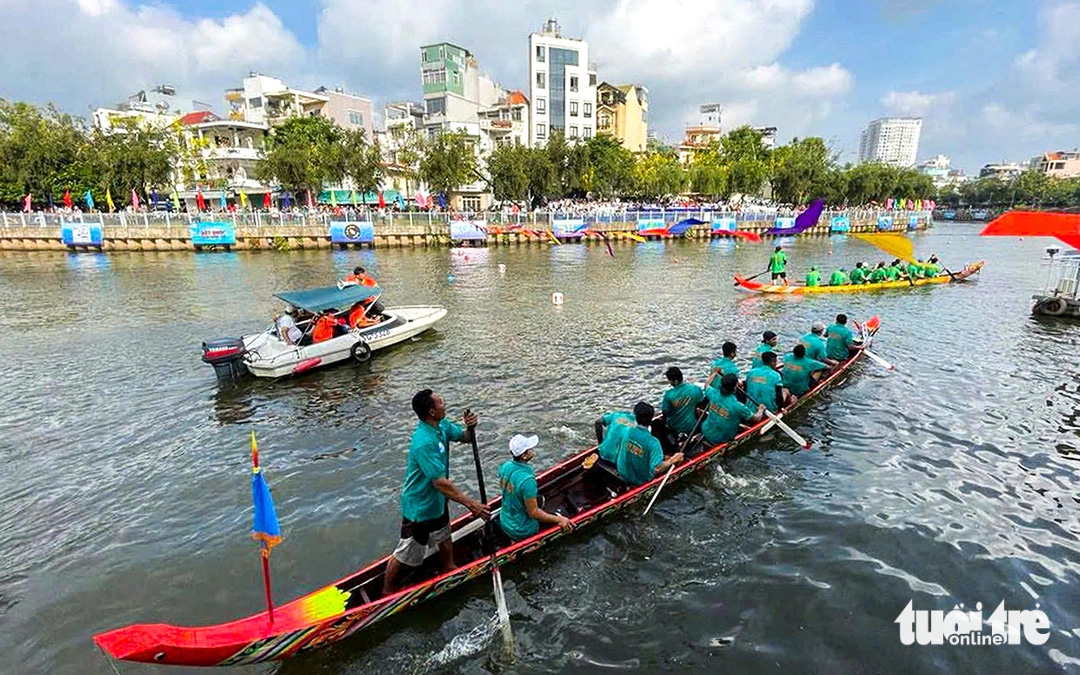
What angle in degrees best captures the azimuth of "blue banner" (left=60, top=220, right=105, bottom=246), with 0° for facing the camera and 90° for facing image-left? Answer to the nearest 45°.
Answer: approximately 0°

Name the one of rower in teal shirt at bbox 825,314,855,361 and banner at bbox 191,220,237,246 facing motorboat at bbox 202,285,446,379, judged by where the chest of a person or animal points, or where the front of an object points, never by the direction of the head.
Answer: the banner

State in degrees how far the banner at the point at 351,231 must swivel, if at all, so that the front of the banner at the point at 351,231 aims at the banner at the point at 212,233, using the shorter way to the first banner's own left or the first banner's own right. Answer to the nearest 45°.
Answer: approximately 90° to the first banner's own right

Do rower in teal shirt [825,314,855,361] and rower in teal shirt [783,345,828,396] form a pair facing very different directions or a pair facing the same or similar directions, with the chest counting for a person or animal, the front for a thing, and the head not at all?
same or similar directions

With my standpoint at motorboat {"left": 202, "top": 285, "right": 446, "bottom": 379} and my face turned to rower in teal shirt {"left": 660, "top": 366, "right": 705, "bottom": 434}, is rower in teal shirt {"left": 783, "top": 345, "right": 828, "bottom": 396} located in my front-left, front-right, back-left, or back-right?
front-left

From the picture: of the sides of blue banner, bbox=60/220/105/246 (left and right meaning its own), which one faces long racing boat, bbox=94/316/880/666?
front

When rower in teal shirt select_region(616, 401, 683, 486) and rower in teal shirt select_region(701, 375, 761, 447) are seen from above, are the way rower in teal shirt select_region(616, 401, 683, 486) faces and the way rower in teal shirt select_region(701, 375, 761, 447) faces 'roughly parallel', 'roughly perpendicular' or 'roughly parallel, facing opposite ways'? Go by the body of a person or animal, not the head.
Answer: roughly parallel

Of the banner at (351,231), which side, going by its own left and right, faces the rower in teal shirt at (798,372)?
front

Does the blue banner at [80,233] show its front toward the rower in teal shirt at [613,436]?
yes
